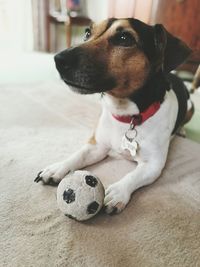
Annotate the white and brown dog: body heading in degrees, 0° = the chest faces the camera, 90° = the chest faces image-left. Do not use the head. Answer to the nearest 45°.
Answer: approximately 45°

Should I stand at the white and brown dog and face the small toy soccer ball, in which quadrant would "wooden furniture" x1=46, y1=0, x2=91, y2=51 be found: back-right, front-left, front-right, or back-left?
back-right

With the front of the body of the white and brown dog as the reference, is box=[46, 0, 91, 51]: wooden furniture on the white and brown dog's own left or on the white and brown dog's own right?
on the white and brown dog's own right
